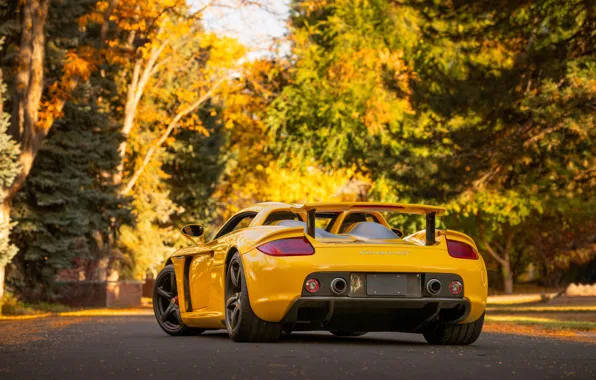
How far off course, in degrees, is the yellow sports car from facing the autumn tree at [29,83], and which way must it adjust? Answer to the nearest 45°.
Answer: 0° — it already faces it

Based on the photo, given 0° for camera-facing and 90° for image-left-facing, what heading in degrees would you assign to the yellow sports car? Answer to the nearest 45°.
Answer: approximately 135°

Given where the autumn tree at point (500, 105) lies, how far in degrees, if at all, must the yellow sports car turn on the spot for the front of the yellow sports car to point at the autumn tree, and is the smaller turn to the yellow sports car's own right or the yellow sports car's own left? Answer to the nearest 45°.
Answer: approximately 45° to the yellow sports car's own right
